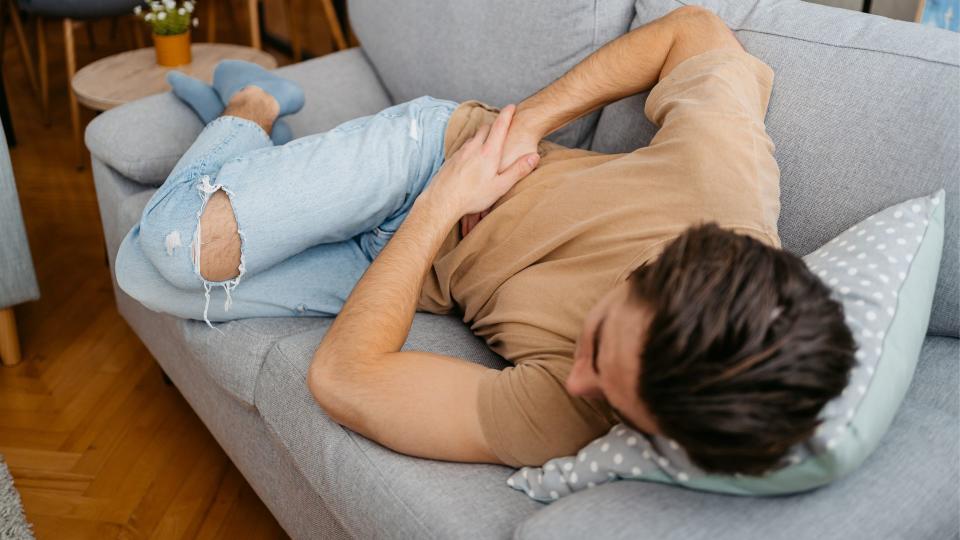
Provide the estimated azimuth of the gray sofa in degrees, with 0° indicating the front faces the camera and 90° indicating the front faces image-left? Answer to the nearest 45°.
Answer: approximately 45°

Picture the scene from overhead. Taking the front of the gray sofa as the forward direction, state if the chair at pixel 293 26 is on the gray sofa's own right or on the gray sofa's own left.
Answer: on the gray sofa's own right

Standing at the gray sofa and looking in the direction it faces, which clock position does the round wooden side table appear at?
The round wooden side table is roughly at 3 o'clock from the gray sofa.

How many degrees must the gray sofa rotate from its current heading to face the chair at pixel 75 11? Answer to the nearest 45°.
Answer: approximately 90° to its right

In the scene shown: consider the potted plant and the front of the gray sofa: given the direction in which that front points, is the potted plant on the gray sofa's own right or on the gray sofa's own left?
on the gray sofa's own right
